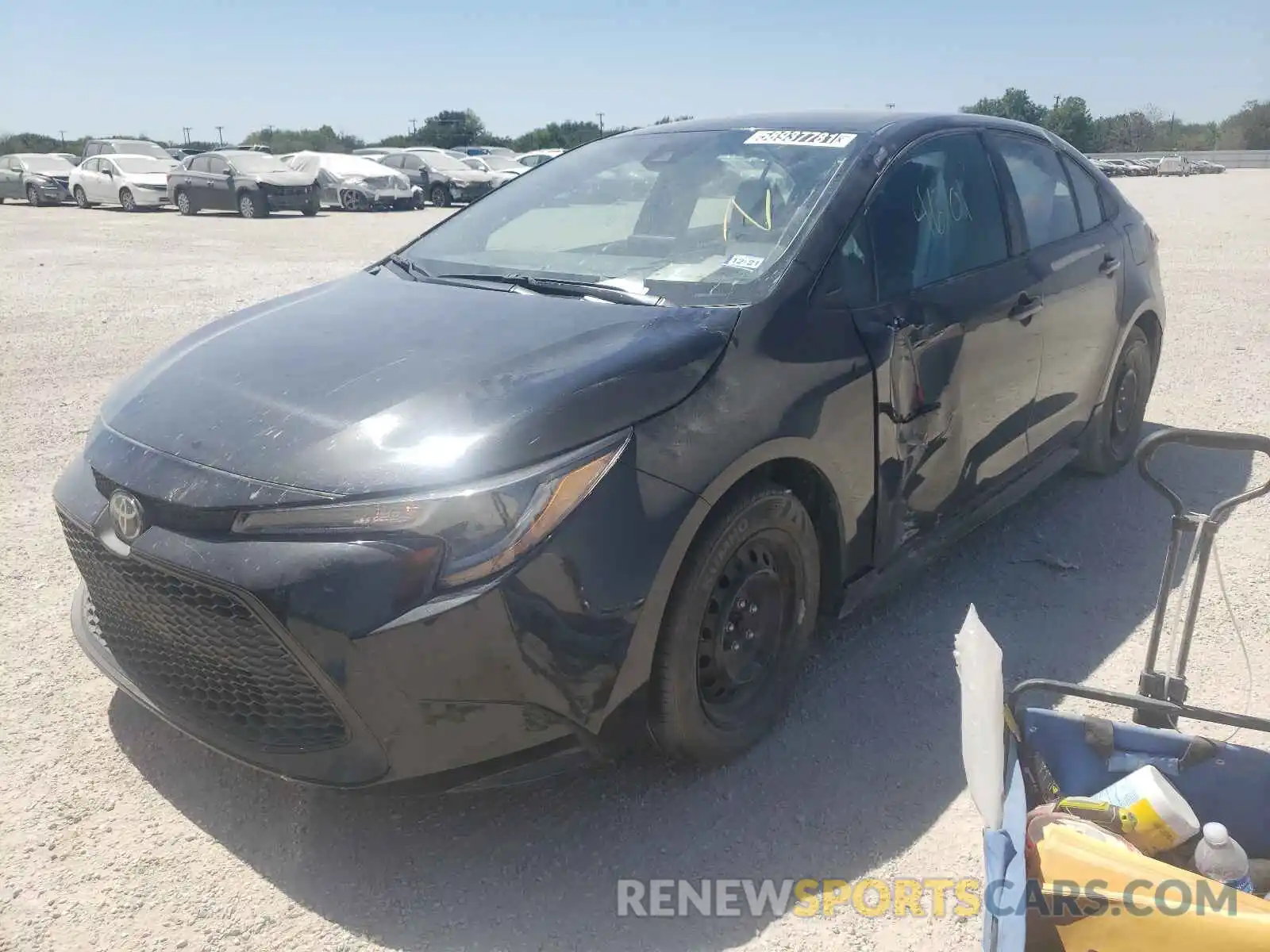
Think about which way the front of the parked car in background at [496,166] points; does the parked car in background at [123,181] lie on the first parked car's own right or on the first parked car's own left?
on the first parked car's own right

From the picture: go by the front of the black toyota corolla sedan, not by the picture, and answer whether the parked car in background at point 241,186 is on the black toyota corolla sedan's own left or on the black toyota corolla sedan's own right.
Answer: on the black toyota corolla sedan's own right

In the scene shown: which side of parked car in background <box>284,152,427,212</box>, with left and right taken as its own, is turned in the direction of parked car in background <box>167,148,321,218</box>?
right

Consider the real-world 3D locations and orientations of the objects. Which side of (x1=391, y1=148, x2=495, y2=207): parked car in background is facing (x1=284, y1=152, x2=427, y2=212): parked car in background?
right

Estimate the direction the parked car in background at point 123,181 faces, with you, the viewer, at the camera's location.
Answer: facing the viewer and to the right of the viewer

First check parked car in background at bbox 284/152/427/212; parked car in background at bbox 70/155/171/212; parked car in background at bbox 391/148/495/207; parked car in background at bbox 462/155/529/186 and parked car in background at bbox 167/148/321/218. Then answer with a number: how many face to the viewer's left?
0

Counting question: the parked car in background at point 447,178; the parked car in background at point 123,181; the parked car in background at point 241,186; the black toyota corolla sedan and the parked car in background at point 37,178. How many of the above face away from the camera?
0

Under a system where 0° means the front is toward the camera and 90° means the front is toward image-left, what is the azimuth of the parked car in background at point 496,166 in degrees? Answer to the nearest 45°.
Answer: approximately 315°

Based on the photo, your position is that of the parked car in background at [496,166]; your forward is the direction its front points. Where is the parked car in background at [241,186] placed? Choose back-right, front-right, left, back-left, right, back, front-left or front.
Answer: right

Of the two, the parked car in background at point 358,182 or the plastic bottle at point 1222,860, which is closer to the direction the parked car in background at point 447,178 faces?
the plastic bottle

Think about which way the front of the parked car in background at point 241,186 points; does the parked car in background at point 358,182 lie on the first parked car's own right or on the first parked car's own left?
on the first parked car's own left

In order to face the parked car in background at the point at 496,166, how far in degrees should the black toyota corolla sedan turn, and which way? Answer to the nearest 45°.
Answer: approximately 135° to its right

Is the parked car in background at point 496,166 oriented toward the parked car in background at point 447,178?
no

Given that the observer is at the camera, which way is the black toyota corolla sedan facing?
facing the viewer and to the left of the viewer

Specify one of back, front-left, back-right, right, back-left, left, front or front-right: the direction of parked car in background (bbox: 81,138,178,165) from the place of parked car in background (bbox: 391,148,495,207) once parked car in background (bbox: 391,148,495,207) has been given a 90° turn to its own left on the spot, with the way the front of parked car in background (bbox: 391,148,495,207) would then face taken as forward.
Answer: back-left

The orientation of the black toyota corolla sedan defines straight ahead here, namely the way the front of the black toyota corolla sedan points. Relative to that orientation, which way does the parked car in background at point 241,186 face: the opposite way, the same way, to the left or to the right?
to the left

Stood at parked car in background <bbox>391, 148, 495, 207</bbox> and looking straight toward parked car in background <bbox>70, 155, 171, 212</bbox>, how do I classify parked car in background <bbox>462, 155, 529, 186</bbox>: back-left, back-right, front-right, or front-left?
back-right

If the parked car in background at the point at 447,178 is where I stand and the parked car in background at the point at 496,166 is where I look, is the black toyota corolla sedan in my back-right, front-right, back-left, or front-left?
back-right

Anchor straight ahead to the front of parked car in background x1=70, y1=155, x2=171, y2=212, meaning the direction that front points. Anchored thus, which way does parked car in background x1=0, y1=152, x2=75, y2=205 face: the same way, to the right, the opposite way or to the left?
the same way
